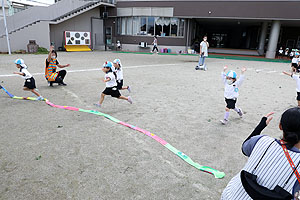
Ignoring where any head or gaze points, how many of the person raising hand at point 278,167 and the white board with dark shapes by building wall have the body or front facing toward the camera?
1

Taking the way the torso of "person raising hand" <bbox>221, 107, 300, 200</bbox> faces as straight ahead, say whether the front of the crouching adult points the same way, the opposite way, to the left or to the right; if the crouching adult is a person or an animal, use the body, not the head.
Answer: to the right

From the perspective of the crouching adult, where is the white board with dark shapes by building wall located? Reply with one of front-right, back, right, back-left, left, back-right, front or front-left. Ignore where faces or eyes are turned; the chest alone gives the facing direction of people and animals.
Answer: back-left

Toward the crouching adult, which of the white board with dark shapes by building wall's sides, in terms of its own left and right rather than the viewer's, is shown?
front

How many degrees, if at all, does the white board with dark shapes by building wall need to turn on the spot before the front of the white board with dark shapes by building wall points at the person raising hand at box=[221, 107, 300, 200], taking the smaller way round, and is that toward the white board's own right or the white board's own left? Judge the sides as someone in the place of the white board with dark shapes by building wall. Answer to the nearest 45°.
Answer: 0° — it already faces them

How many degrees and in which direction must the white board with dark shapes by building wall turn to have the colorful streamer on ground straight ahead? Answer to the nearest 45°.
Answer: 0° — it already faces it

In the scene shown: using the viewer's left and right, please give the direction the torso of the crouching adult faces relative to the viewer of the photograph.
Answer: facing the viewer and to the right of the viewer

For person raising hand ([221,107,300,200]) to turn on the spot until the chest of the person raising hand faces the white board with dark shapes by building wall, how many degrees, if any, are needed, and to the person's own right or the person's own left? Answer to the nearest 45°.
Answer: approximately 45° to the person's own left

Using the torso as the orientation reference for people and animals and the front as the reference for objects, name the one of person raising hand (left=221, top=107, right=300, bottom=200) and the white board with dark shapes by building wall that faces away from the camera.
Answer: the person raising hand

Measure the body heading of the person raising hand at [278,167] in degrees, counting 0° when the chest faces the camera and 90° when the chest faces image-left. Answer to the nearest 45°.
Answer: approximately 180°

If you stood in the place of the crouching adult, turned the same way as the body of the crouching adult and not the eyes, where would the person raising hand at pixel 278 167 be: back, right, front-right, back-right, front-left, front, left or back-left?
front-right

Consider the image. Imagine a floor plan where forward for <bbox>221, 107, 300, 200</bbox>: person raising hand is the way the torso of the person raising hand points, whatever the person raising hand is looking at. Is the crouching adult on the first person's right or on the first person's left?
on the first person's left

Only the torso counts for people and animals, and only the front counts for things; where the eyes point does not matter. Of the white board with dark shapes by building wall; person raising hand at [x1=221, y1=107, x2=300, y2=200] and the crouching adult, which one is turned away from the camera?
the person raising hand
